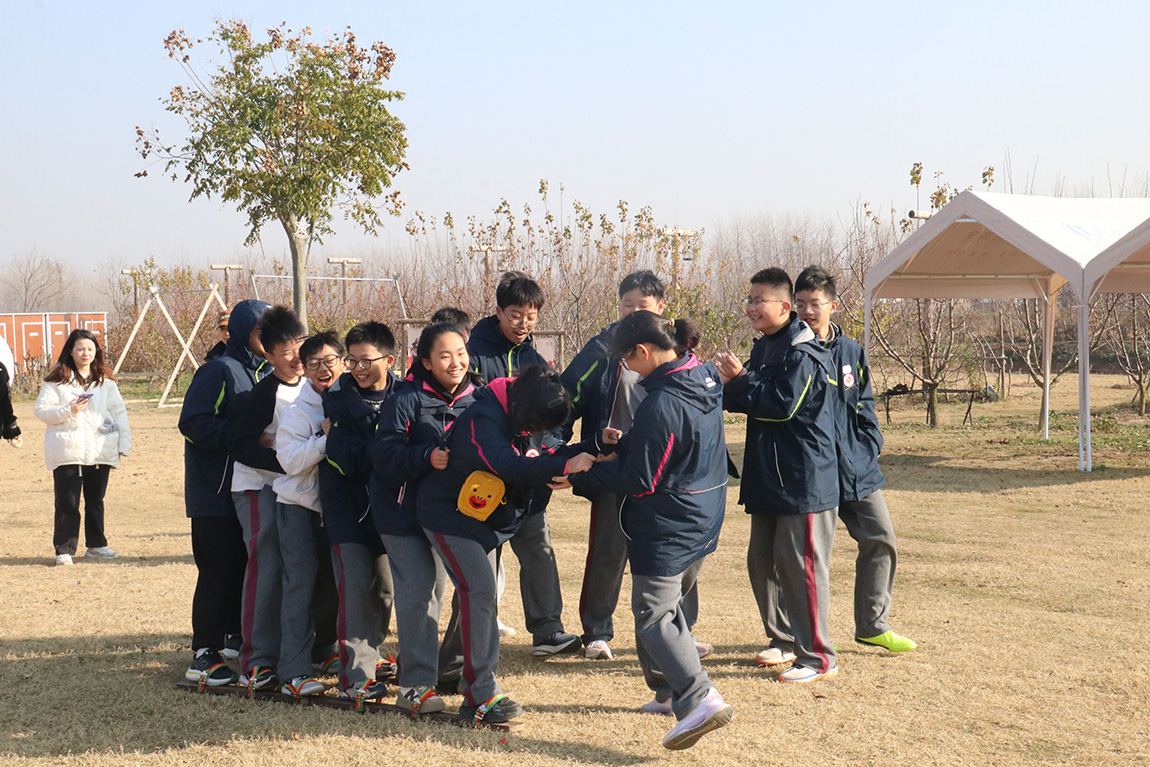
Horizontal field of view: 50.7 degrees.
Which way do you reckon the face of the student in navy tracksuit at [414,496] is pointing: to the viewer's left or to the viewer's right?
to the viewer's right

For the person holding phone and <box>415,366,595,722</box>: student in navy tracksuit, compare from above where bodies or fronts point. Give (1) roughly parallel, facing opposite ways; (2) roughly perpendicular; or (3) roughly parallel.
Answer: roughly perpendicular

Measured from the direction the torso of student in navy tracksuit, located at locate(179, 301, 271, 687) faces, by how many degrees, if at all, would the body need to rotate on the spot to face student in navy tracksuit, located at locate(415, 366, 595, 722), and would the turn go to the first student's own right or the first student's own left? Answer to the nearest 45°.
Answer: approximately 45° to the first student's own right

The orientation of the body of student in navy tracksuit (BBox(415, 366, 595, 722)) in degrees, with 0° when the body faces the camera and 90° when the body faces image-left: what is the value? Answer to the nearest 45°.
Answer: approximately 270°

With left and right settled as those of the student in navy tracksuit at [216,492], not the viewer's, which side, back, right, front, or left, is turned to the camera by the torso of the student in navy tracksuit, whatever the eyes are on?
right

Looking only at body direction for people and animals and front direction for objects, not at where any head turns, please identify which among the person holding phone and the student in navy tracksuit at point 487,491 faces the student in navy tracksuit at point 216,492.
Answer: the person holding phone

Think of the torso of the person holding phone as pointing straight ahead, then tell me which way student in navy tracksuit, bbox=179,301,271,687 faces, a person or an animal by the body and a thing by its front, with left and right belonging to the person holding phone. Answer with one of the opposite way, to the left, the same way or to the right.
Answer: to the left

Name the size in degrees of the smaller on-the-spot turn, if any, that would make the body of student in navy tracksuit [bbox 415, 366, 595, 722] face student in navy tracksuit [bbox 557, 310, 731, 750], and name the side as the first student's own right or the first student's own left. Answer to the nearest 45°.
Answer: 0° — they already face them

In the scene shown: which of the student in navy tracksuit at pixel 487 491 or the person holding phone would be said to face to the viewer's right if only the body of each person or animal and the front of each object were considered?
the student in navy tracksuit
